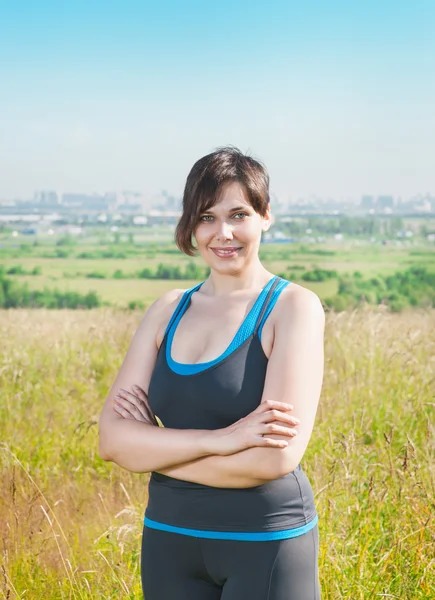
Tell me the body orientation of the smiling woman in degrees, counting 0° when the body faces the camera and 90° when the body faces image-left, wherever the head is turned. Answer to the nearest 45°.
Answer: approximately 45°
